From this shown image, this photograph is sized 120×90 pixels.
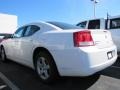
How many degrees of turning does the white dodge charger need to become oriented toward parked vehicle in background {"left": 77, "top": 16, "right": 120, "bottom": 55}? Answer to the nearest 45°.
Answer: approximately 90° to its right

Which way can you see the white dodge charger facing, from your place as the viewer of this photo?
facing away from the viewer and to the left of the viewer

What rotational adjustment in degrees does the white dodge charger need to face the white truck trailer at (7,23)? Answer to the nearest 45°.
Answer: approximately 45° to its right

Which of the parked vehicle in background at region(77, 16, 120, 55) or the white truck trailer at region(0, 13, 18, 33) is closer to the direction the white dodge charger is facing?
the white truck trailer
